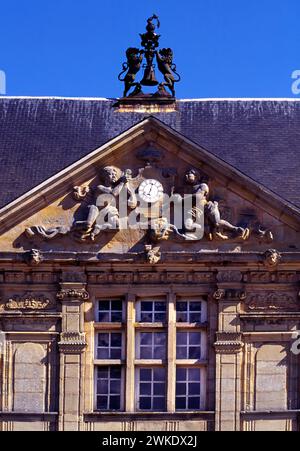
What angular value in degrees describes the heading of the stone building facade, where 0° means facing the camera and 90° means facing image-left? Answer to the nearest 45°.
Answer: approximately 0°
